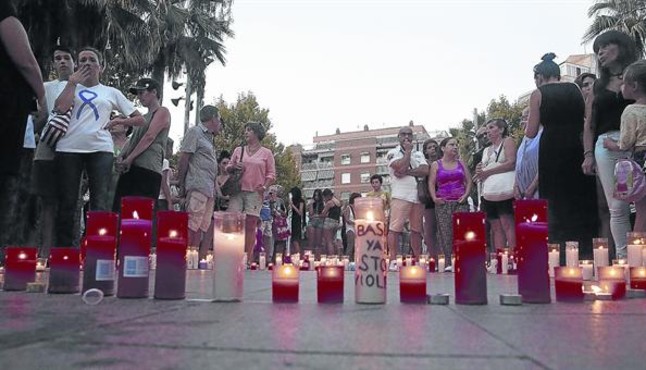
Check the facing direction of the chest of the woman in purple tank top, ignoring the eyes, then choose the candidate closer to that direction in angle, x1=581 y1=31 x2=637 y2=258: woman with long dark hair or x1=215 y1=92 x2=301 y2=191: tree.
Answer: the woman with long dark hair

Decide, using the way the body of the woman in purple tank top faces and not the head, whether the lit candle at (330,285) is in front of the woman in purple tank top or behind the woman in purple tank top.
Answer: in front

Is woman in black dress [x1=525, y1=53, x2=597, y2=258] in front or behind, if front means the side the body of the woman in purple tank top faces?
in front

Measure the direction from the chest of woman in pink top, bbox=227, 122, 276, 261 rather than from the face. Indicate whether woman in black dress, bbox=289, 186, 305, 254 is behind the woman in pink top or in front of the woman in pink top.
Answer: behind

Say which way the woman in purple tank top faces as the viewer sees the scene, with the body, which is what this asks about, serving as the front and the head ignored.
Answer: toward the camera

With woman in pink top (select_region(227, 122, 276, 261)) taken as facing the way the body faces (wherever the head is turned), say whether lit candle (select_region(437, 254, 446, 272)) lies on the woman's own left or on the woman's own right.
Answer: on the woman's own left

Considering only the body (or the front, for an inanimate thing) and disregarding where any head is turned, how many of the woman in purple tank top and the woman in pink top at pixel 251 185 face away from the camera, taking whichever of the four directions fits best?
0

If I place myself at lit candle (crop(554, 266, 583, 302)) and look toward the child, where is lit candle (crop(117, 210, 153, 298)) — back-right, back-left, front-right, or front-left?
back-left

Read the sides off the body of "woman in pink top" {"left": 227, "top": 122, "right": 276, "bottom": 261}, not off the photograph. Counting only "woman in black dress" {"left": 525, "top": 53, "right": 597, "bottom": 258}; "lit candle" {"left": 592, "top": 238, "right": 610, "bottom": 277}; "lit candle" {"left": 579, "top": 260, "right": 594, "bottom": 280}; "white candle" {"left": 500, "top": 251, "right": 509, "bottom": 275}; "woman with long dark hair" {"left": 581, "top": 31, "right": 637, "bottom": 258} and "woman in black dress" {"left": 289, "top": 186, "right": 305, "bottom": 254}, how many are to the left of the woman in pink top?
5

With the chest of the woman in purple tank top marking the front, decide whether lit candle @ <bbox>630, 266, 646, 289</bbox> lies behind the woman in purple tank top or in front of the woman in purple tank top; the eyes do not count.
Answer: in front

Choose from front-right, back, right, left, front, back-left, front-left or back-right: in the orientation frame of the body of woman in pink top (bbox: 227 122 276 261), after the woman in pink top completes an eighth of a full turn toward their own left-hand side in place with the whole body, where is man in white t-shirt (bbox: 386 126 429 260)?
left

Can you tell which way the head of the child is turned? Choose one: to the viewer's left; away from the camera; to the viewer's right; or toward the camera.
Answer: to the viewer's left

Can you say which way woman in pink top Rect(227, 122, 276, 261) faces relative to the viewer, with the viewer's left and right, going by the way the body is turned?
facing the viewer and to the left of the viewer

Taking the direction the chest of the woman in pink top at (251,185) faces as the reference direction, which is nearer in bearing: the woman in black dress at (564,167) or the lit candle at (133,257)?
the lit candle
